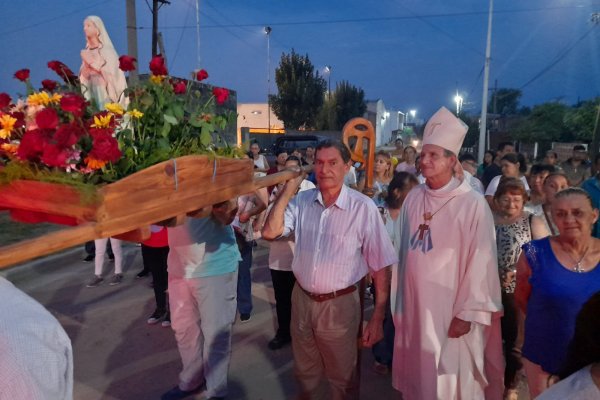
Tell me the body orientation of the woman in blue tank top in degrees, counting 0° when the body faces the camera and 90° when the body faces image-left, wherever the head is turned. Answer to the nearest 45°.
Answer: approximately 0°

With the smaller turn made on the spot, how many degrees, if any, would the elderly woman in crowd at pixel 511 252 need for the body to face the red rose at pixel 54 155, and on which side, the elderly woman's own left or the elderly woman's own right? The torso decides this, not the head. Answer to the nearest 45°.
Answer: approximately 45° to the elderly woman's own right

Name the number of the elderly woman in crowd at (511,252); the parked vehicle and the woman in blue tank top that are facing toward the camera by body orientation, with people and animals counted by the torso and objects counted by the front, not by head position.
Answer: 2

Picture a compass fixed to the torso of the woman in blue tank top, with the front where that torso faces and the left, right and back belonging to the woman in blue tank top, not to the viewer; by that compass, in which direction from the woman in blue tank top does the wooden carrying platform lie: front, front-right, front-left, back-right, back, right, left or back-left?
front-right

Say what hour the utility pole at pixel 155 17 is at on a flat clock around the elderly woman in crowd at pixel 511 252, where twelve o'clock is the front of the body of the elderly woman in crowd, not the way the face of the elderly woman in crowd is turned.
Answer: The utility pole is roughly at 4 o'clock from the elderly woman in crowd.

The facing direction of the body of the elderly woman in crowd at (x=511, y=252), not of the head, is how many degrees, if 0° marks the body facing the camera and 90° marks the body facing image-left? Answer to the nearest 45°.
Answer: approximately 0°

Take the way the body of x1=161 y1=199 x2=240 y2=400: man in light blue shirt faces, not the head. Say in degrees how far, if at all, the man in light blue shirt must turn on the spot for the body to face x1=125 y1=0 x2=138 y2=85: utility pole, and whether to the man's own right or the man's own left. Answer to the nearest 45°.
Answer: approximately 135° to the man's own right

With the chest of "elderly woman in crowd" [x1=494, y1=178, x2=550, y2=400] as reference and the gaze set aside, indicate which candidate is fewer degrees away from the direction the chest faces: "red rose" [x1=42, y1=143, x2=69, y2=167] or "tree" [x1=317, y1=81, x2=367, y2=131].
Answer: the red rose

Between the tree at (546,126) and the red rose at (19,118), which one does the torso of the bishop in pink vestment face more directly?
the red rose

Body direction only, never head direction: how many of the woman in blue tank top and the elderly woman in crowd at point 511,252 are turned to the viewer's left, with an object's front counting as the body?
0

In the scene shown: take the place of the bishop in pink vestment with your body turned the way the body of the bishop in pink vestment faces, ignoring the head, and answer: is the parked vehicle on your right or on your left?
on your right
